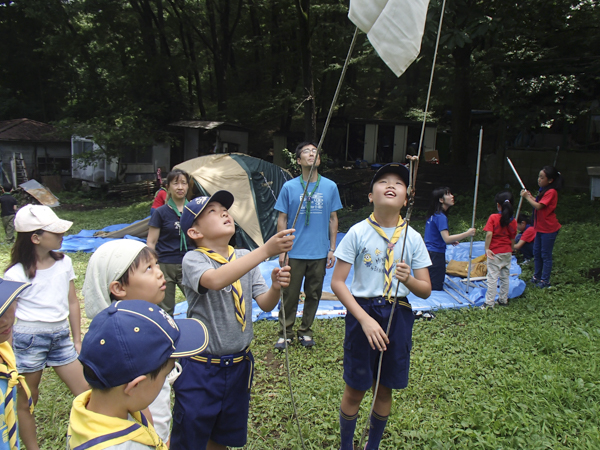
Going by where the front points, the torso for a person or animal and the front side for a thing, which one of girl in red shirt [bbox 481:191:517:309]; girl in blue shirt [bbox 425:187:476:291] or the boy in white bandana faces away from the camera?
the girl in red shirt

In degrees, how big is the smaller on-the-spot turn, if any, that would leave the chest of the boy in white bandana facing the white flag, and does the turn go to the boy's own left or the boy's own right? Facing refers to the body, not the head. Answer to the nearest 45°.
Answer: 0° — they already face it

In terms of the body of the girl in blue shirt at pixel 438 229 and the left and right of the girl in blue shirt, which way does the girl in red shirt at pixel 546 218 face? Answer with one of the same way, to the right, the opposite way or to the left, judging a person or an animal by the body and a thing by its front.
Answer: the opposite way

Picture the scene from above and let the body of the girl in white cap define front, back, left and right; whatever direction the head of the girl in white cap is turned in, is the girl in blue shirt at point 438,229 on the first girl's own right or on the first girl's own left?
on the first girl's own left

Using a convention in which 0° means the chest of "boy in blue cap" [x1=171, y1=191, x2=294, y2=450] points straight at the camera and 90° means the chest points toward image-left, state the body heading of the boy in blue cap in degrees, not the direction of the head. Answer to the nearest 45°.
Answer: approximately 315°

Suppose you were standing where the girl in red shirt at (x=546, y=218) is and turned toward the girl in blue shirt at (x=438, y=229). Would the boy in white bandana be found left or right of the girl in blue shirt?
left

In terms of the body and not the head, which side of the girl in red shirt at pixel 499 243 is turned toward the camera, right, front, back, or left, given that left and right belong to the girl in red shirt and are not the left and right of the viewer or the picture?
back

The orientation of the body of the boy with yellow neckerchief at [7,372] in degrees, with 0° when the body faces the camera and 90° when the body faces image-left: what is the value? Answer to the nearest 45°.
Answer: approximately 315°

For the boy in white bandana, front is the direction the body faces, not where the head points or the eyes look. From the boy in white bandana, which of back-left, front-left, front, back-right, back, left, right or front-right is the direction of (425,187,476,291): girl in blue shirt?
front-left

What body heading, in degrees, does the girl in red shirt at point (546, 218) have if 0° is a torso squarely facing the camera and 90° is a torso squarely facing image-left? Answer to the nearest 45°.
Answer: approximately 90°

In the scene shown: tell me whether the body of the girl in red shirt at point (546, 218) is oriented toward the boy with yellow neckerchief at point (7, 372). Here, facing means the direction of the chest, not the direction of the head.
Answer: no

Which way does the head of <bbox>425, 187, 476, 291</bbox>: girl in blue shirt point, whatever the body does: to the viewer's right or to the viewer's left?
to the viewer's right

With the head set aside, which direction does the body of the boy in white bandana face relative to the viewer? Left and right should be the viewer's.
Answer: facing to the right of the viewer

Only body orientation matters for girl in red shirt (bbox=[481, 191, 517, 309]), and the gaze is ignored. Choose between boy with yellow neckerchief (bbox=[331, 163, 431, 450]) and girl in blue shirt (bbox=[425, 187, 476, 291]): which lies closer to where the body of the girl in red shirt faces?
the girl in blue shirt

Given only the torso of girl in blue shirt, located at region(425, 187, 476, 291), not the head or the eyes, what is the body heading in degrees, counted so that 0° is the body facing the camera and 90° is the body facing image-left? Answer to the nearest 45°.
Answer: approximately 270°
